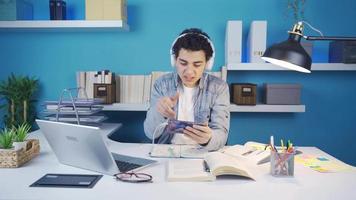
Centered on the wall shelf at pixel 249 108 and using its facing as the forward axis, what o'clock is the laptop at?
The laptop is roughly at 1 o'clock from the wall shelf.

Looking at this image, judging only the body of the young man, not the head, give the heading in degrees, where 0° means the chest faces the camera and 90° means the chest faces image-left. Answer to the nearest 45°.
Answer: approximately 0°

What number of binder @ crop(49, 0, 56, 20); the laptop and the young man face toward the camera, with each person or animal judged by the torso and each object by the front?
2

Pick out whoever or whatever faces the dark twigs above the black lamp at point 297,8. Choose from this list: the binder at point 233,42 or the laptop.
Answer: the laptop

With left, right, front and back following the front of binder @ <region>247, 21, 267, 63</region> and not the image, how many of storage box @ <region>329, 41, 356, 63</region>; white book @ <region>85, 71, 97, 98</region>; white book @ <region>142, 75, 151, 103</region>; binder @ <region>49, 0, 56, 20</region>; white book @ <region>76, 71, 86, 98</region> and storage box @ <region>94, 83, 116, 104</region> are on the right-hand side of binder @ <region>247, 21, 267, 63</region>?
5

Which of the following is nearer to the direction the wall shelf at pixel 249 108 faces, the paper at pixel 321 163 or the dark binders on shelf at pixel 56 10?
the paper

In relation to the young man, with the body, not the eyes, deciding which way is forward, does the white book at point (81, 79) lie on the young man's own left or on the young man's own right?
on the young man's own right

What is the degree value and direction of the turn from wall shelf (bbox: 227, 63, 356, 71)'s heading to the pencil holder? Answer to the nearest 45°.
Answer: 0° — it already faces it

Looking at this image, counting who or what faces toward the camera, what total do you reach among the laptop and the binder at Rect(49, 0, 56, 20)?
1

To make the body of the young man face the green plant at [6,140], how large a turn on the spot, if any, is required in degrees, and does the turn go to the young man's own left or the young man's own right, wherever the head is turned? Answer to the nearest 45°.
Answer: approximately 45° to the young man's own right
